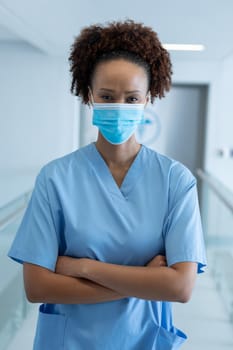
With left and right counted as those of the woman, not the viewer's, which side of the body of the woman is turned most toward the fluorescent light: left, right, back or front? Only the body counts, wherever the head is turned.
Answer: back

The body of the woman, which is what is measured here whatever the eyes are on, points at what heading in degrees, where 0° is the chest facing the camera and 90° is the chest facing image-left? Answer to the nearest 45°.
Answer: approximately 0°
